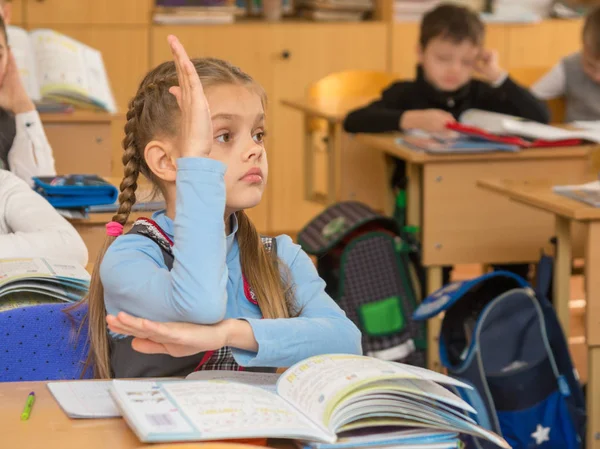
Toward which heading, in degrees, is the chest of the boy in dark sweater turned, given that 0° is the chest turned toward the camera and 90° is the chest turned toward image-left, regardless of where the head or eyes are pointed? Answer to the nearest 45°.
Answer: approximately 0°

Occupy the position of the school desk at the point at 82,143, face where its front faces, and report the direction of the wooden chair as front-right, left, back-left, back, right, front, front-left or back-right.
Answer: right

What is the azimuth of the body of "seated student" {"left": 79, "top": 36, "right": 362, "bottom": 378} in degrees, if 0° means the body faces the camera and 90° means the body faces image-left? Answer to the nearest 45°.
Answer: approximately 315°

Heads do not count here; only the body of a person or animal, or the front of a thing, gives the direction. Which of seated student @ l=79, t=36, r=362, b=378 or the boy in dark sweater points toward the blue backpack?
the boy in dark sweater

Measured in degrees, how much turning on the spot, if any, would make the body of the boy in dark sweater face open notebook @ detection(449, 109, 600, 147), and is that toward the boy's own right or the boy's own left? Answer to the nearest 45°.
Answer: approximately 45° to the boy's own left

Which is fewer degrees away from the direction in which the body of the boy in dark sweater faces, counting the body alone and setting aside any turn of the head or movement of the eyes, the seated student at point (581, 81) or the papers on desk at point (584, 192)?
the papers on desk

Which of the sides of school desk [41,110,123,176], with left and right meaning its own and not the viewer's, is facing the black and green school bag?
right
